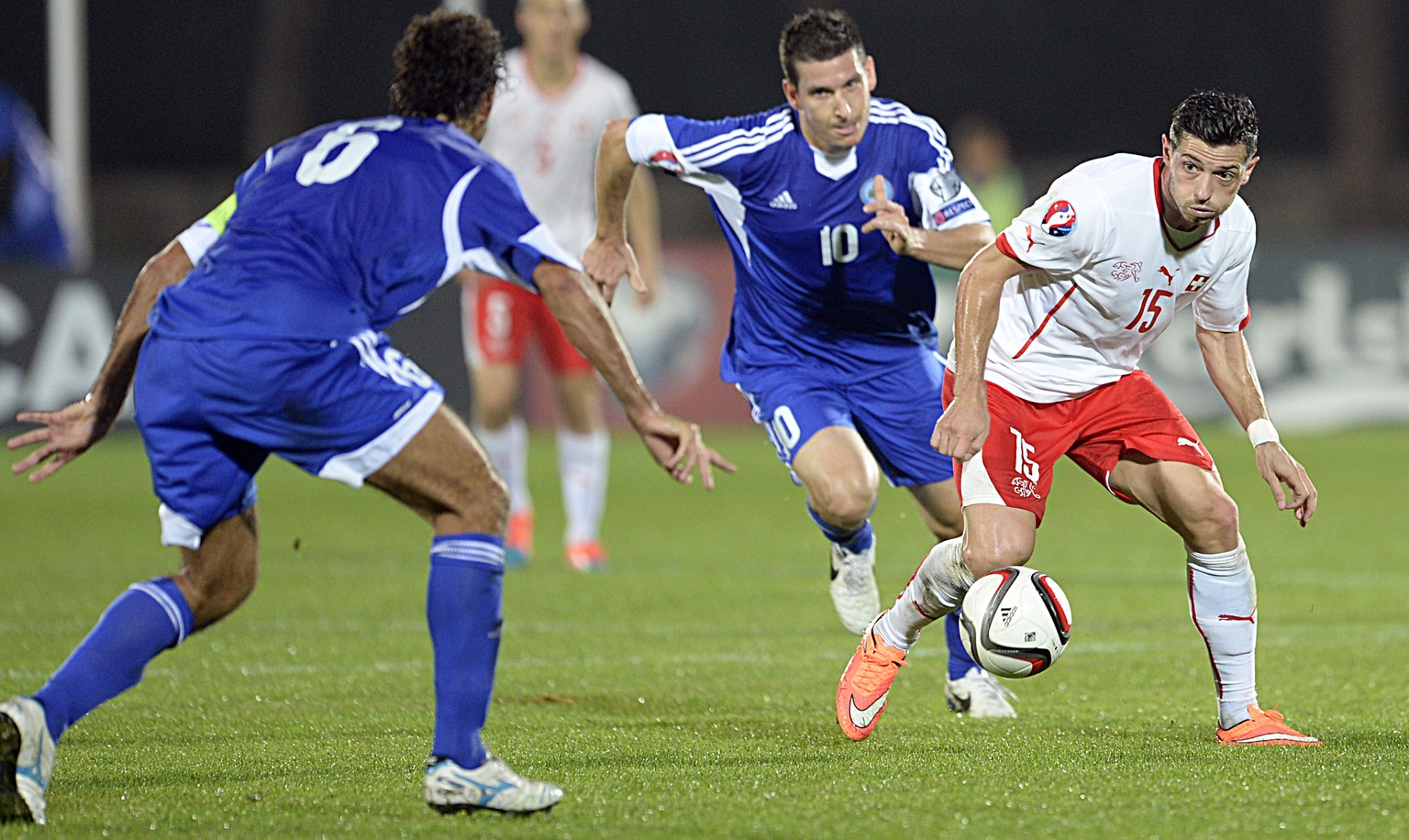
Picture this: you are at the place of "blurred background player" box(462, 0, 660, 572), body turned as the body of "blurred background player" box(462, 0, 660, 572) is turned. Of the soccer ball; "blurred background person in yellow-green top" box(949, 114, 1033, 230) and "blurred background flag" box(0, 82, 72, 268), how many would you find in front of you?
1

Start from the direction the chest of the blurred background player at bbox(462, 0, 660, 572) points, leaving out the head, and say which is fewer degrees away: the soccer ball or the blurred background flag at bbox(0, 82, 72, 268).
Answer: the soccer ball

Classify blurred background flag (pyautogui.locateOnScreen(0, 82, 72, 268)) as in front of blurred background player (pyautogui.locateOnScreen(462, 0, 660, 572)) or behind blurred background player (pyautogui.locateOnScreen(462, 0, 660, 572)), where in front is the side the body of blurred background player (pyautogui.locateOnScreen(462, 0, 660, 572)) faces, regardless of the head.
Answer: behind

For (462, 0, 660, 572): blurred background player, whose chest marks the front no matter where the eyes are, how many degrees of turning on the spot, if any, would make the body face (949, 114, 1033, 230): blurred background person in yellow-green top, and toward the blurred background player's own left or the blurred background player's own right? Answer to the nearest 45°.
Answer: approximately 135° to the blurred background player's own left

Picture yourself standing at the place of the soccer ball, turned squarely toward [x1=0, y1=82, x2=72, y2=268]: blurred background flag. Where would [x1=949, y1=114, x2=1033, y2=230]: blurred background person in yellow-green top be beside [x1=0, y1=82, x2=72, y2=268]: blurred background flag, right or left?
right

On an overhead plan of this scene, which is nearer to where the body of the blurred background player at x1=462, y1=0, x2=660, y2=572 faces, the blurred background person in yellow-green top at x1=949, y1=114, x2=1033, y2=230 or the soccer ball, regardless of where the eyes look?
the soccer ball
